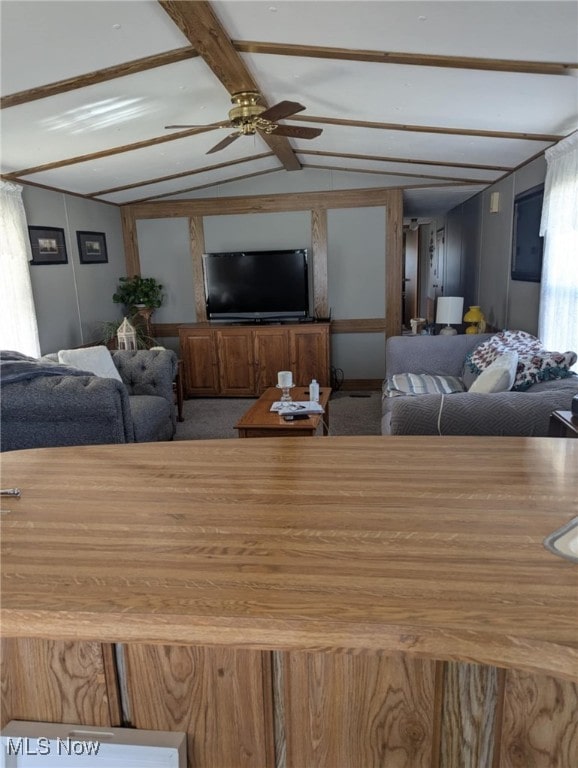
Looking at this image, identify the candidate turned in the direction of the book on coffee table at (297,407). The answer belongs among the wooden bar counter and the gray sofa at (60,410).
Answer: the gray sofa

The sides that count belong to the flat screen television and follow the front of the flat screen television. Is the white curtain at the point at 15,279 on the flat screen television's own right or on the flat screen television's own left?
on the flat screen television's own right

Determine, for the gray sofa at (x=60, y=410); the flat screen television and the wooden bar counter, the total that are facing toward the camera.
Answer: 2

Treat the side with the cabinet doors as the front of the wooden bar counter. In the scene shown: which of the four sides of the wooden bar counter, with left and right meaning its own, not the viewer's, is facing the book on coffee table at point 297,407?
back

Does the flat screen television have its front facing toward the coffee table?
yes

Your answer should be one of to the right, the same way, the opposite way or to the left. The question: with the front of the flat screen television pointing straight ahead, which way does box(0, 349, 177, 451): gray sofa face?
to the left

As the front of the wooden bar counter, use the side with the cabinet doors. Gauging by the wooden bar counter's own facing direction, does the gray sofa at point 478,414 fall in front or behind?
behind

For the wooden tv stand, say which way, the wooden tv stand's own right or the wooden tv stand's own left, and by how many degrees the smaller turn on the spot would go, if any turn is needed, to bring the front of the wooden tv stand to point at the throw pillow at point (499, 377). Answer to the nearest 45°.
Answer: approximately 45° to the wooden tv stand's own left

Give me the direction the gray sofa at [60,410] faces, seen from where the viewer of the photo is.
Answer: facing to the right of the viewer

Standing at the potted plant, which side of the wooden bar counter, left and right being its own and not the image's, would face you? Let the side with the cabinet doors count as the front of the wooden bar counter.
back

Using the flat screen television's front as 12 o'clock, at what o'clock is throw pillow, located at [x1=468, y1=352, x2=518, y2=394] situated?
The throw pillow is roughly at 11 o'clock from the flat screen television.
